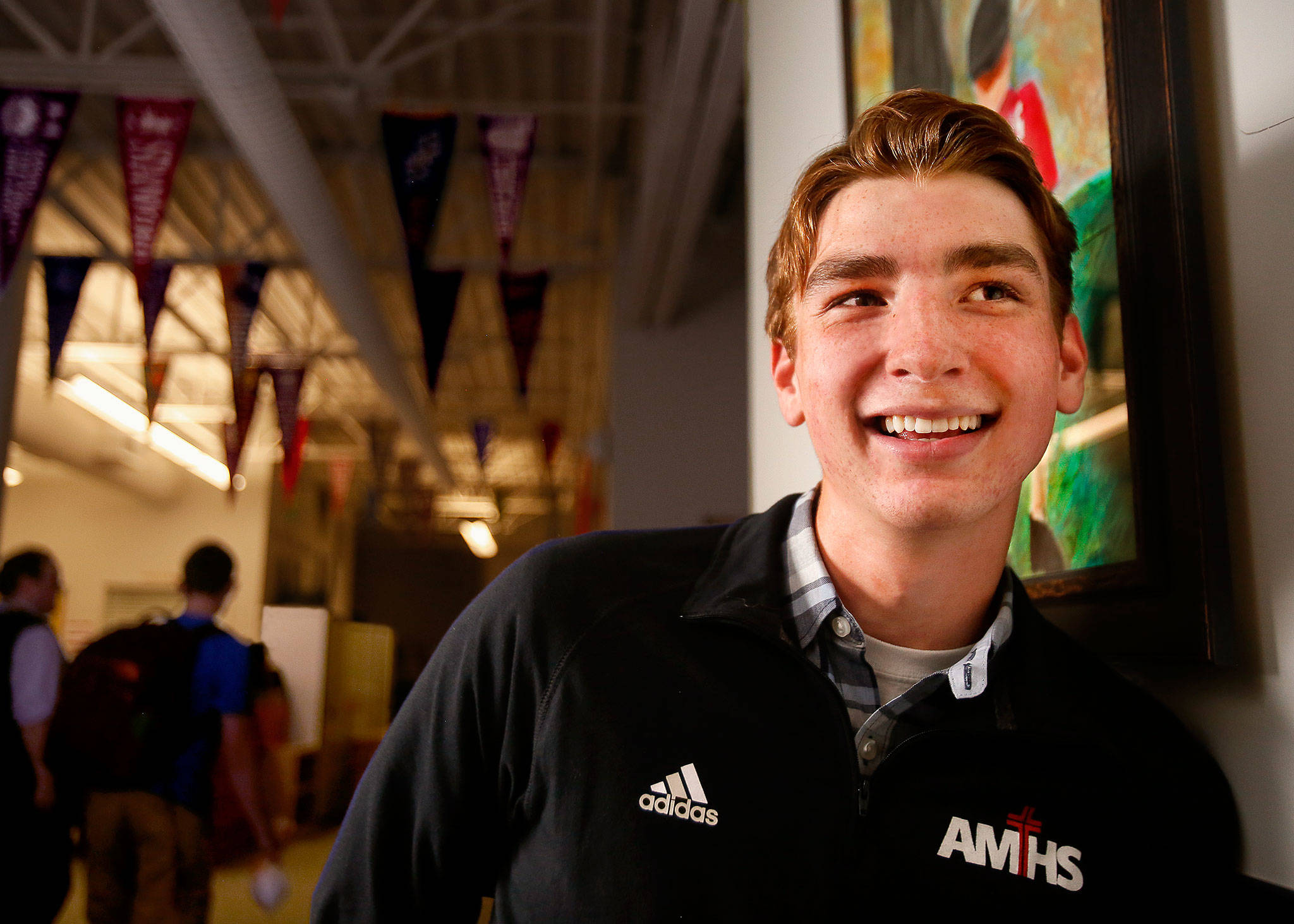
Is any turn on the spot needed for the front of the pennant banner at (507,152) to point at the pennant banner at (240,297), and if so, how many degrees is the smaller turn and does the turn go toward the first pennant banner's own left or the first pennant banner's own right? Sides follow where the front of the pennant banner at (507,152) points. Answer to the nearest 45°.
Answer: approximately 135° to the first pennant banner's own right

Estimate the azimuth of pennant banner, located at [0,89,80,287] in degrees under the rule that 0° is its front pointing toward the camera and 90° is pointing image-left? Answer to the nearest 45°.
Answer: approximately 0°

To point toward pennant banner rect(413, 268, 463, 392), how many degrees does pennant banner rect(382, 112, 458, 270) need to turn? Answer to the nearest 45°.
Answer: approximately 180°

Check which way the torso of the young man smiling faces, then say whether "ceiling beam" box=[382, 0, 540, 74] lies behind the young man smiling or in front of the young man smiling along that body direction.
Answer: behind

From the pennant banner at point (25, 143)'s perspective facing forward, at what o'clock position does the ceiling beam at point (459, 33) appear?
The ceiling beam is roughly at 9 o'clock from the pennant banner.

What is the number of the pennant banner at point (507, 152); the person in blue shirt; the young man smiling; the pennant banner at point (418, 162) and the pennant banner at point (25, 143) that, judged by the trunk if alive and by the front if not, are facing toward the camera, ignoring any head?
4

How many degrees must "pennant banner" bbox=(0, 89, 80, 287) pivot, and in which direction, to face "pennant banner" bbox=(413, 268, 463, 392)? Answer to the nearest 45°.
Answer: approximately 90° to its left

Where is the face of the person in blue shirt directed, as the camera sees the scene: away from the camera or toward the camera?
away from the camera

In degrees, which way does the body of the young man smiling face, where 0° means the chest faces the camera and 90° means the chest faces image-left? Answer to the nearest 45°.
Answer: approximately 0°

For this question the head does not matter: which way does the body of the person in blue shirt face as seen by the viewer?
away from the camera

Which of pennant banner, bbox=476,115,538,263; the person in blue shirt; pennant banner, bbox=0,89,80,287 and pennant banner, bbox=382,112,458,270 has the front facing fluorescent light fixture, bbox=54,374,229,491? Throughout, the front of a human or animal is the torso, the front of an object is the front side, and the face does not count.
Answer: the person in blue shirt

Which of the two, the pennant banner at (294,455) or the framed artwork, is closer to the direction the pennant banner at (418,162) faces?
the framed artwork
